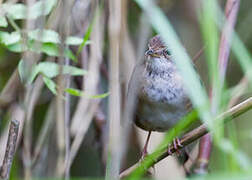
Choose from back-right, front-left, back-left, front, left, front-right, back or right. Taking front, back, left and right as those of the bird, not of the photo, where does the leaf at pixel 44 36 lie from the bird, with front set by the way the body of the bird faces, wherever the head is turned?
front-right

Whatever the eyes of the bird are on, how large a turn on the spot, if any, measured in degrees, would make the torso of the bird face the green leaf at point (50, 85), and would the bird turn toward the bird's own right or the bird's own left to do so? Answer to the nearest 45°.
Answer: approximately 45° to the bird's own right

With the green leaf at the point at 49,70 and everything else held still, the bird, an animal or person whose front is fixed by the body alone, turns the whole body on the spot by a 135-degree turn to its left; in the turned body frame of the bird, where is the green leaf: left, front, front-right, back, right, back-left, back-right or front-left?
back

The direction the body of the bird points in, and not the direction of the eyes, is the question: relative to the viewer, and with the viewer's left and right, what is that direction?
facing the viewer

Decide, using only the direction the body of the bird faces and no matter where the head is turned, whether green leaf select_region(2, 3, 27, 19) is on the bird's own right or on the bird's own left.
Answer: on the bird's own right

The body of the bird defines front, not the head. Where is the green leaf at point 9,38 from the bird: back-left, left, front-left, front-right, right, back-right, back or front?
front-right
